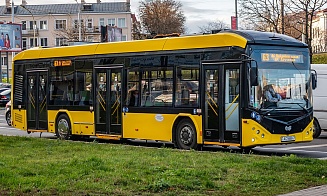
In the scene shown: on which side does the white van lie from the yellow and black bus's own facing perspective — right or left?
on its left

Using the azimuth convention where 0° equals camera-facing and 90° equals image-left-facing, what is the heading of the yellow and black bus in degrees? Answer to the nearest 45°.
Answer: approximately 315°
